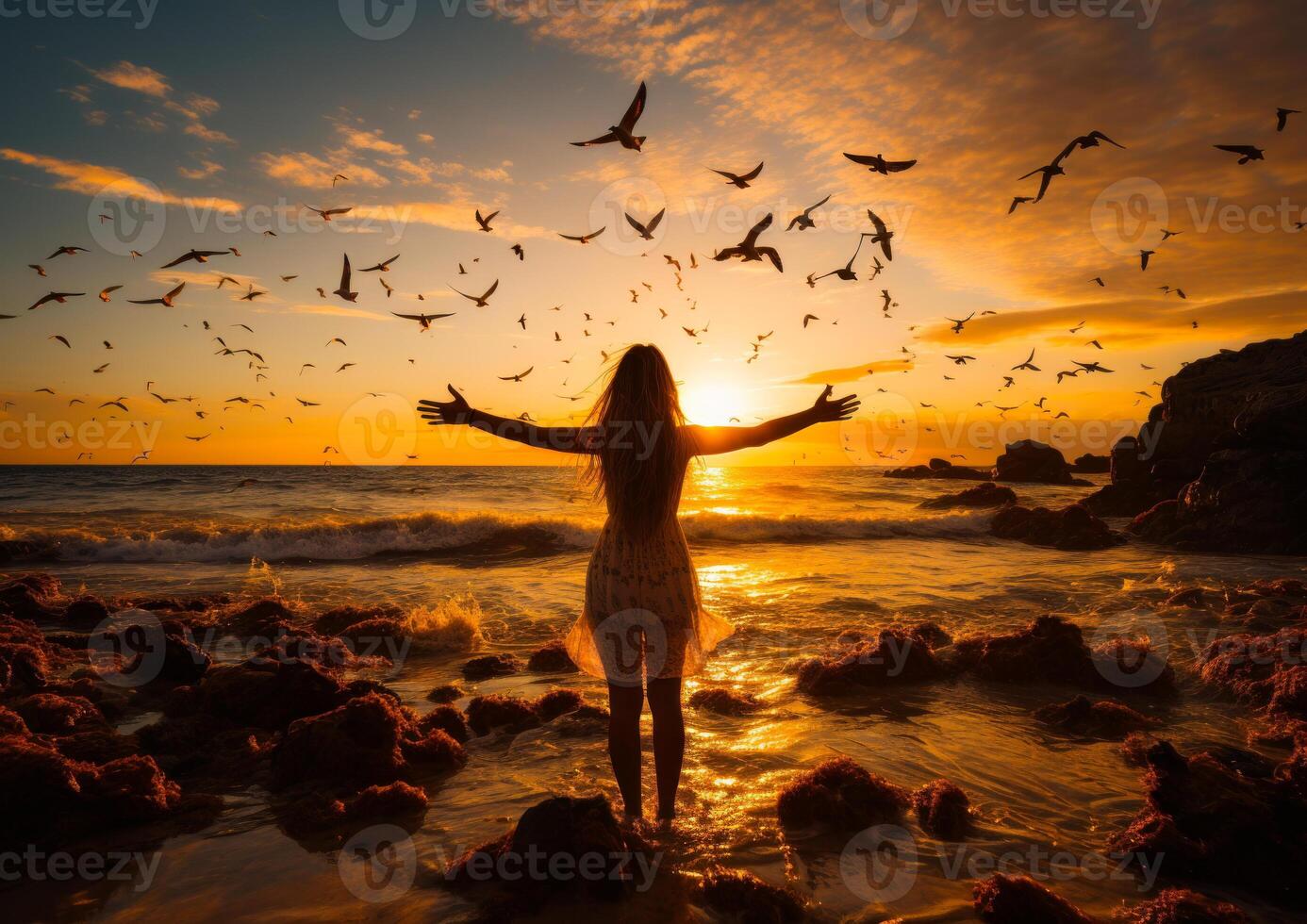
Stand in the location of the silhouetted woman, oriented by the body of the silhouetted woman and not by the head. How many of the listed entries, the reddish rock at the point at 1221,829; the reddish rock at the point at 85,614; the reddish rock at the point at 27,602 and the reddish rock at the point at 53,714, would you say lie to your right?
1

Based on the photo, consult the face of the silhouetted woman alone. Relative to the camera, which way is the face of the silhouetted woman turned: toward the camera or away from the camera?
away from the camera

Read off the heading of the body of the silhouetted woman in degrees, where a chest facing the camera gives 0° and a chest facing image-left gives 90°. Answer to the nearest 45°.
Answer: approximately 180°

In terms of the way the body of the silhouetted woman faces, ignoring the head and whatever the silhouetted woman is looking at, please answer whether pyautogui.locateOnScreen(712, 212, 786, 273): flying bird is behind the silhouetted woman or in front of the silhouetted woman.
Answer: in front

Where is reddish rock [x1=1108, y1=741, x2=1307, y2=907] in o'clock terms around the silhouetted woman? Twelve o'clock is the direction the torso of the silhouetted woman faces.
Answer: The reddish rock is roughly at 3 o'clock from the silhouetted woman.

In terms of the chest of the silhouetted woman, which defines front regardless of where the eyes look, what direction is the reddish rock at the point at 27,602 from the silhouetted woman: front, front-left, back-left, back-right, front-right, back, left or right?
front-left

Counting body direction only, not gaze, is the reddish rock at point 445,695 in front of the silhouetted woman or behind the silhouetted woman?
in front

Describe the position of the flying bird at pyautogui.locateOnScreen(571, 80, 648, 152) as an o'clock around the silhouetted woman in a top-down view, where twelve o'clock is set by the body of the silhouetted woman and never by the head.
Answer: The flying bird is roughly at 12 o'clock from the silhouetted woman.

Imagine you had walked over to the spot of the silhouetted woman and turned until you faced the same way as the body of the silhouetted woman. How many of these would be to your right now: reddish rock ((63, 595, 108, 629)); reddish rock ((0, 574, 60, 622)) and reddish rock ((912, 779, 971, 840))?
1

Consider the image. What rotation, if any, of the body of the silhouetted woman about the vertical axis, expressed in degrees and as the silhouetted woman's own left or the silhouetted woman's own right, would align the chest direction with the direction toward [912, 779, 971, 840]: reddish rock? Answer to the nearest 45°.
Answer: approximately 90° to the silhouetted woman's own right

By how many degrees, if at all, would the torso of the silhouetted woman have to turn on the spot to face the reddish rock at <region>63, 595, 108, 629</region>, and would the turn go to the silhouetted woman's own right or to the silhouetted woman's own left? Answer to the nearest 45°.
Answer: approximately 45° to the silhouetted woman's own left
